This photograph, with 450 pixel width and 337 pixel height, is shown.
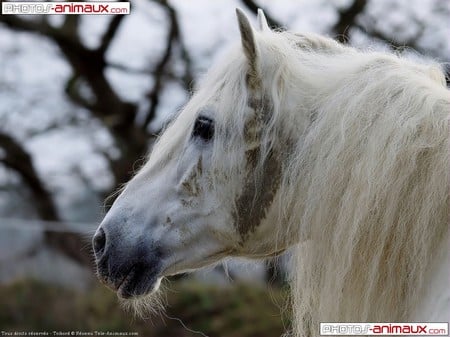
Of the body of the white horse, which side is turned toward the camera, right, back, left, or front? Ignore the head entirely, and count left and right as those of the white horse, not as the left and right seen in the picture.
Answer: left
